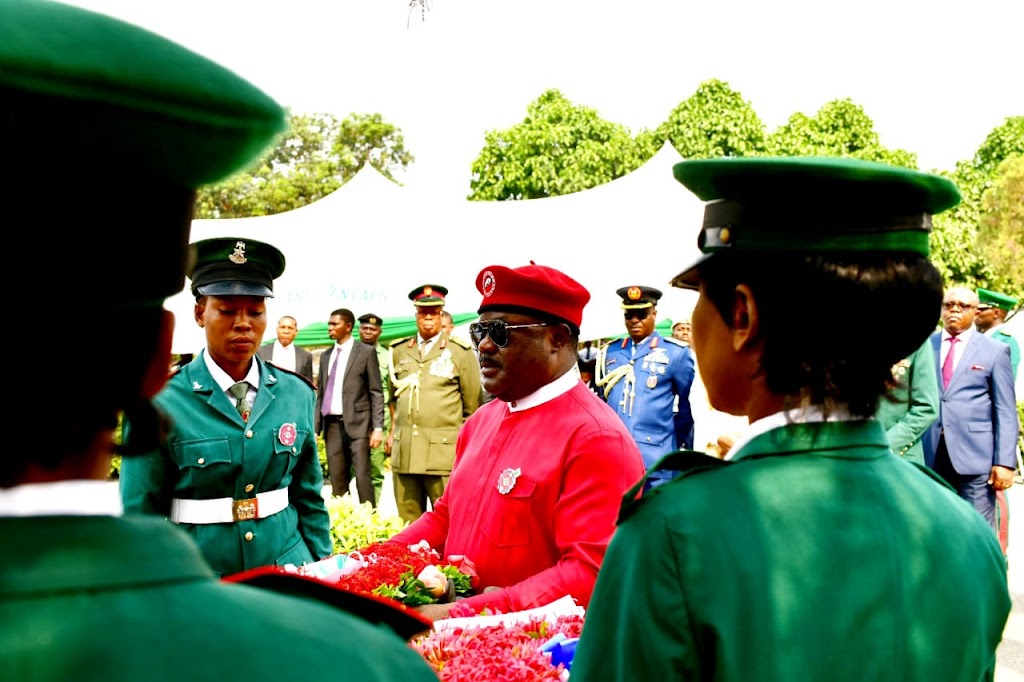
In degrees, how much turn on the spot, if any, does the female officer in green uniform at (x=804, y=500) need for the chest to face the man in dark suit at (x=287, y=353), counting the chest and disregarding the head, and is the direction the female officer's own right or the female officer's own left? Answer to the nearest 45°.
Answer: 0° — they already face them

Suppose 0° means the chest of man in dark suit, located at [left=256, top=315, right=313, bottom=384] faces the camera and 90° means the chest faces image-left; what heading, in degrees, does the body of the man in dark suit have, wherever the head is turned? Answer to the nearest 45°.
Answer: approximately 0°

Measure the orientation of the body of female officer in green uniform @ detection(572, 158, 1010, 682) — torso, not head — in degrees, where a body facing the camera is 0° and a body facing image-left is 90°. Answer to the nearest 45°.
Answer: approximately 135°

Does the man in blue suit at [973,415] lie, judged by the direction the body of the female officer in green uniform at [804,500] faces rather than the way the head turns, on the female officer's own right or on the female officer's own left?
on the female officer's own right

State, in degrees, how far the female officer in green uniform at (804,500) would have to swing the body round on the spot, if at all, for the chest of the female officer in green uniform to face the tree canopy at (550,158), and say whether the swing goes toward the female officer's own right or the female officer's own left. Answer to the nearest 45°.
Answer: approximately 45° to the female officer's own right

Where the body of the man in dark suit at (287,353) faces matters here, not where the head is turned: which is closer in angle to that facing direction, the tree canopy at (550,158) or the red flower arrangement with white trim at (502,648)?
the red flower arrangement with white trim

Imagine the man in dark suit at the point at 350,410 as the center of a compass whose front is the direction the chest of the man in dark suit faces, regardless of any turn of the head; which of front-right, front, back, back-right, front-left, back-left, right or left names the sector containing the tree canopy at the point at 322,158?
back-right
